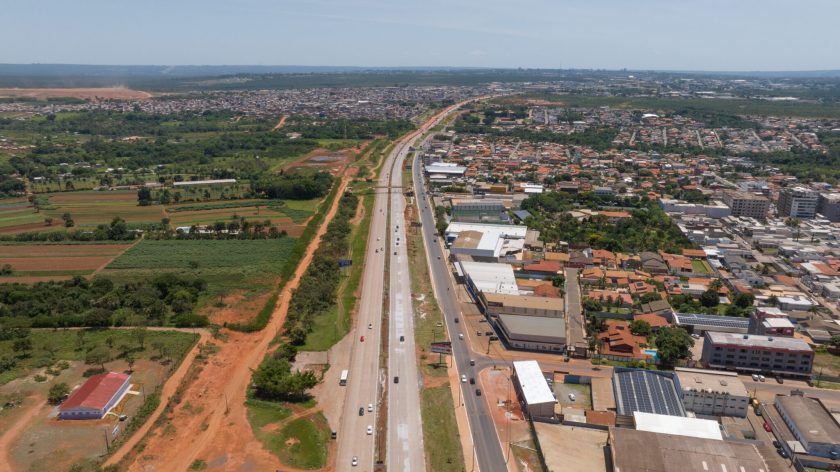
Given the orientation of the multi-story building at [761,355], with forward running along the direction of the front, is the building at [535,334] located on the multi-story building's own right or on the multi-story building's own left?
on the multi-story building's own right

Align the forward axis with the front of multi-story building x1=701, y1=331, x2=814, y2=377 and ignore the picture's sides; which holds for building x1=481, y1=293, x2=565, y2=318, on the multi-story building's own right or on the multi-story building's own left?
on the multi-story building's own right

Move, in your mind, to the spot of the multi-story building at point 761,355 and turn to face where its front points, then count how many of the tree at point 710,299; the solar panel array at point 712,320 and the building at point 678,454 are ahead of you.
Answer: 1

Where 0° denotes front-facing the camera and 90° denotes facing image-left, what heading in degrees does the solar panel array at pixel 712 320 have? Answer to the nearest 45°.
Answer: approximately 0°

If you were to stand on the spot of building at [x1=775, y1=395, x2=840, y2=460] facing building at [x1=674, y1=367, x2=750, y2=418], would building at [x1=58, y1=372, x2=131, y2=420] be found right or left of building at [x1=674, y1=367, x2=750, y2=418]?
left

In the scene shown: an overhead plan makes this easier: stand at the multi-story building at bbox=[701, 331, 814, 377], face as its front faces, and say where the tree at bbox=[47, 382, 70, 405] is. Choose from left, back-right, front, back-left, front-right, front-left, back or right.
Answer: front-right

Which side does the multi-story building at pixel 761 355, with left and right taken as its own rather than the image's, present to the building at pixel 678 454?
front

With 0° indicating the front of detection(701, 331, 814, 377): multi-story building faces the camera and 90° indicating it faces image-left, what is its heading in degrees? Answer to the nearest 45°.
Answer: approximately 0°

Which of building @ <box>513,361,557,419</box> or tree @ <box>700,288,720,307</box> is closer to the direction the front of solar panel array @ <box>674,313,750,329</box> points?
the building

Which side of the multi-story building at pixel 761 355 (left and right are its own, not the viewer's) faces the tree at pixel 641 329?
right

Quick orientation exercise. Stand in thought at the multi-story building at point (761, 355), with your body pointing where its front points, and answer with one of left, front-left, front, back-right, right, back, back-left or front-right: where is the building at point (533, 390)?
front-right

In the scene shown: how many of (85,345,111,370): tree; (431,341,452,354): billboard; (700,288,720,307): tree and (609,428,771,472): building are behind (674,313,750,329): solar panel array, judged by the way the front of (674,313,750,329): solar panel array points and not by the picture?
1
